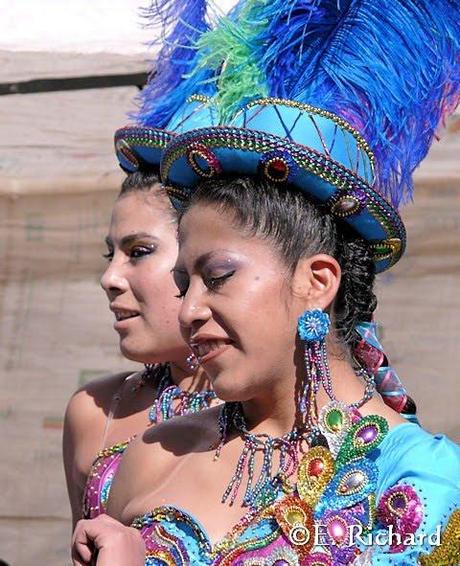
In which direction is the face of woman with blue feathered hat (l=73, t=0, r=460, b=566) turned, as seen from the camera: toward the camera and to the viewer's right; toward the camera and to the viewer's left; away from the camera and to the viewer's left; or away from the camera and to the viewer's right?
toward the camera and to the viewer's left

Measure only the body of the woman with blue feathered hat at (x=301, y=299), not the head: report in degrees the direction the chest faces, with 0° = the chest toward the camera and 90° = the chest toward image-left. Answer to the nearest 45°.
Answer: approximately 45°
